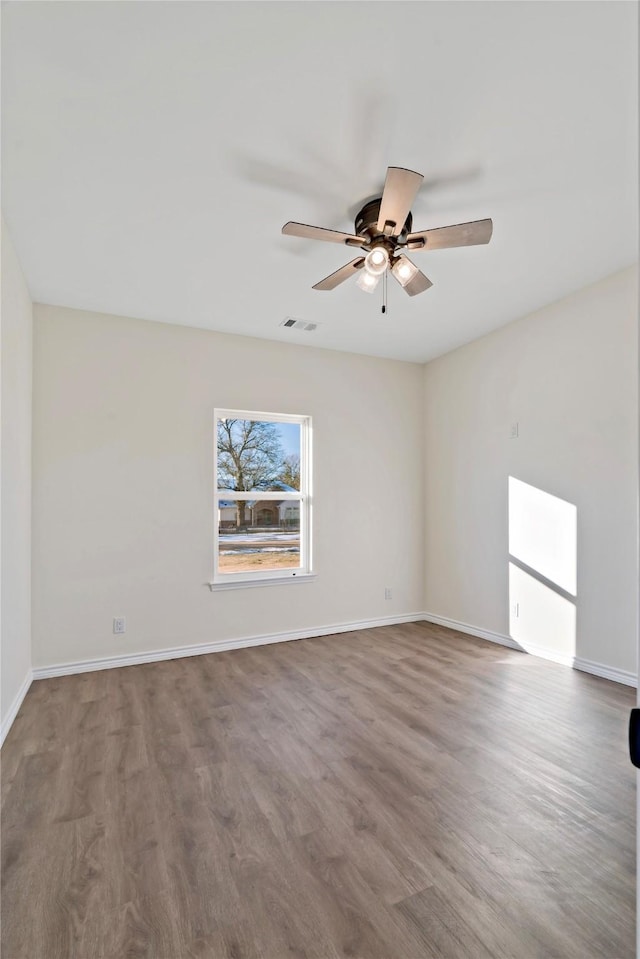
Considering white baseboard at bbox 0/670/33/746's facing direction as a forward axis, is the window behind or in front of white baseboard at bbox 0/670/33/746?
in front

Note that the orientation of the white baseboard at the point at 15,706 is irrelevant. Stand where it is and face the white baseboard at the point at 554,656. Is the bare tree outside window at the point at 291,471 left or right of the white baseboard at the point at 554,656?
left

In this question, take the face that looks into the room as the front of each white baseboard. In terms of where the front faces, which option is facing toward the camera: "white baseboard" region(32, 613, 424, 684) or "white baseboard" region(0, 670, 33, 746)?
"white baseboard" region(32, 613, 424, 684)

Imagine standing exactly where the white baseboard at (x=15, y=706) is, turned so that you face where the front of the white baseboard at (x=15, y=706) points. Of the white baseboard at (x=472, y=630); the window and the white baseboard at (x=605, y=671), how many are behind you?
0

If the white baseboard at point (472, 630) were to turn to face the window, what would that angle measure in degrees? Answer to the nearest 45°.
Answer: approximately 45° to its right

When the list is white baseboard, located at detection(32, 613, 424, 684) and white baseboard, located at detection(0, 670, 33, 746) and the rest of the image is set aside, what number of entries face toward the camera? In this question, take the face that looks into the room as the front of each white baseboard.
1

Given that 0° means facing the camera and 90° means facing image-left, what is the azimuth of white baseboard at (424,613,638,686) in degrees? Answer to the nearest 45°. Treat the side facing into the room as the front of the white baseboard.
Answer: approximately 45°

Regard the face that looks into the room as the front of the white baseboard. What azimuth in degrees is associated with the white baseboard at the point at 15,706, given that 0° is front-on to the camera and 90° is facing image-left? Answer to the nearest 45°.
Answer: approximately 270°

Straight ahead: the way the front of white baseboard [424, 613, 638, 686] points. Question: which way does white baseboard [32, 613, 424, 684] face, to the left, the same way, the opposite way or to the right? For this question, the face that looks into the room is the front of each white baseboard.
to the left

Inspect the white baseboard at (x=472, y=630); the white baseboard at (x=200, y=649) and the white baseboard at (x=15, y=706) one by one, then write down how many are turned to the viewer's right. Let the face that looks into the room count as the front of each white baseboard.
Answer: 1

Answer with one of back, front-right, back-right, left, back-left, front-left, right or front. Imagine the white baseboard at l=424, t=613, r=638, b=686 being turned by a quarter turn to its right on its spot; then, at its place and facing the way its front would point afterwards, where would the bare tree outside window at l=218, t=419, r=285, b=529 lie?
front-left

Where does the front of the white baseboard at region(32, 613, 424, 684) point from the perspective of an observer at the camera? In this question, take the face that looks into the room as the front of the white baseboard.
facing the viewer

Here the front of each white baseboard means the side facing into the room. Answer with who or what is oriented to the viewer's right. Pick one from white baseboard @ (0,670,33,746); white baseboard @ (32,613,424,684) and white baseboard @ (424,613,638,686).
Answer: white baseboard @ (0,670,33,746)

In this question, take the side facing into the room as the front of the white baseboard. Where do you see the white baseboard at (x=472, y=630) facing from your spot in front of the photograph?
facing the viewer and to the left of the viewer
